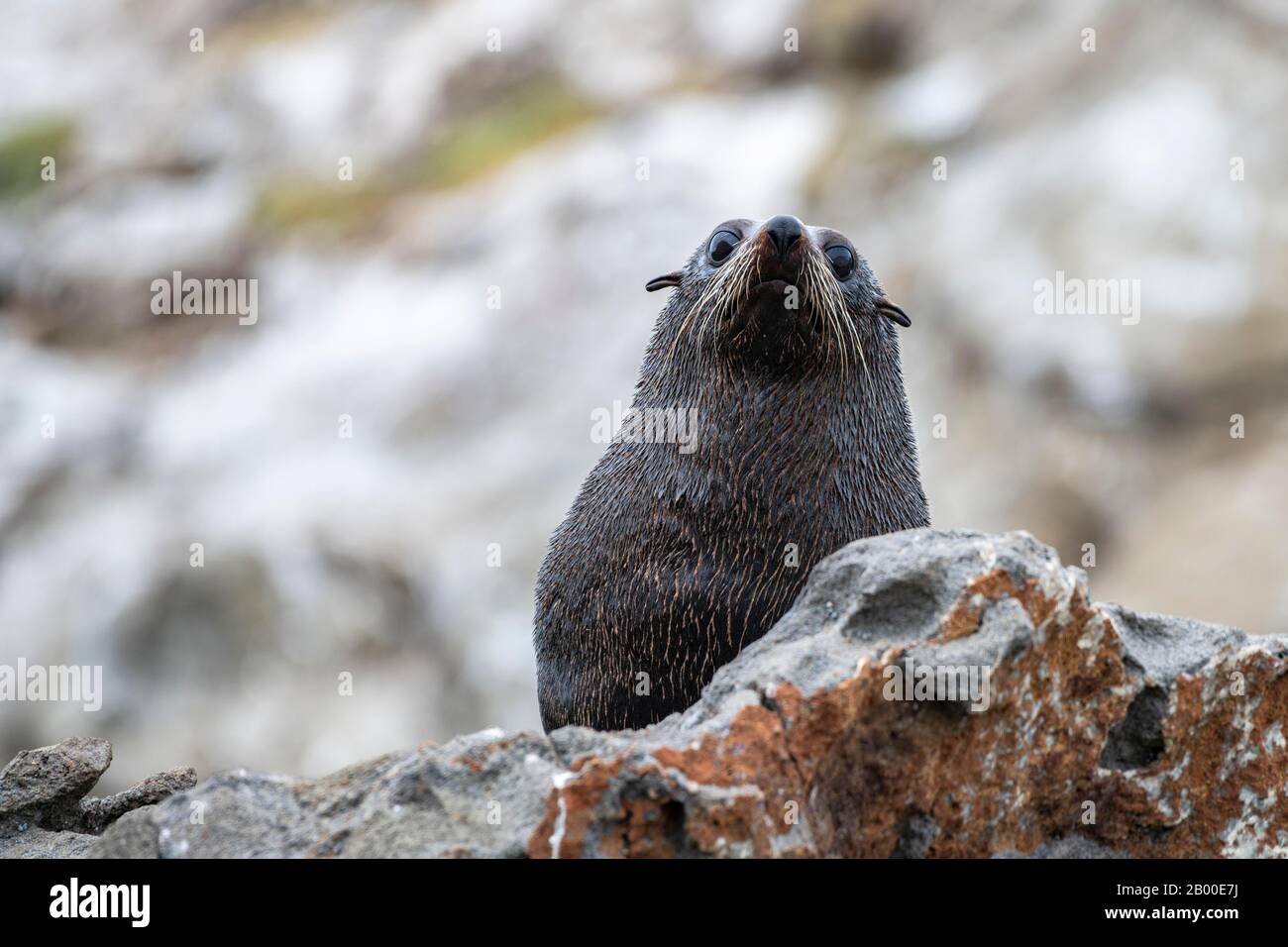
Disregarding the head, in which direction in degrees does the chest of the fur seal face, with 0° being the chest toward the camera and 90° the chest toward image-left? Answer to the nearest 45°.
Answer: approximately 0°

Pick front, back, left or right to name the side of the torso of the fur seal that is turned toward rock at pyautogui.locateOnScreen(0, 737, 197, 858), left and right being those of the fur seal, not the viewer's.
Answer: right
